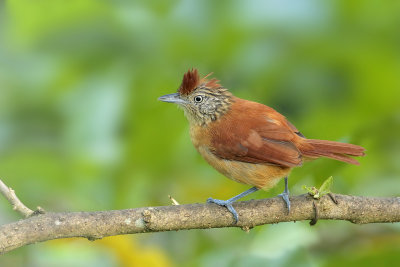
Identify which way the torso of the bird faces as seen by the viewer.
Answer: to the viewer's left

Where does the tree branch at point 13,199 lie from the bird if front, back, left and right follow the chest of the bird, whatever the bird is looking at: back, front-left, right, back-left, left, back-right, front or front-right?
front-left
